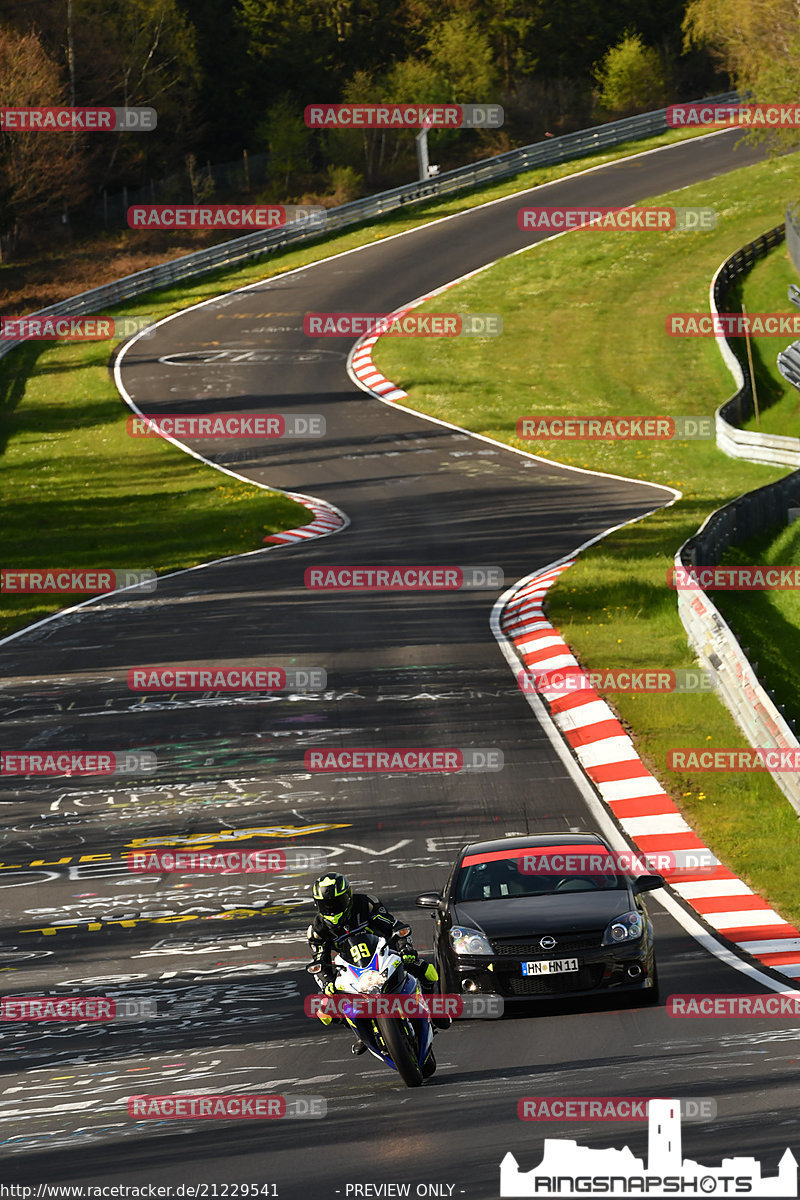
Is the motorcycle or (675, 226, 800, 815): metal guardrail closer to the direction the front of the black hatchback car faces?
the motorcycle

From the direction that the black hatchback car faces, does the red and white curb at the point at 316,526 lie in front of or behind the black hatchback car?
behind

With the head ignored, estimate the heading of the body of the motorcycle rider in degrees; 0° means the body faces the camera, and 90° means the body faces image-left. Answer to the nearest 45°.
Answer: approximately 0°

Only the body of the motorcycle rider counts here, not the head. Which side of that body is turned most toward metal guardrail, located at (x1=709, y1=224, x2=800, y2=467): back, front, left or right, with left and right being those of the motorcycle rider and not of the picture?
back

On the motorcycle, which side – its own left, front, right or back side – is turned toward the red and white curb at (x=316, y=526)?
back

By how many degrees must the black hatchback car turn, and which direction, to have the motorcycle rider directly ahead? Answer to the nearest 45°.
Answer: approximately 45° to its right

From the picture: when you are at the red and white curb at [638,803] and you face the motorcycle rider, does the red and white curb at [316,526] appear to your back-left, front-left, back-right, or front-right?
back-right

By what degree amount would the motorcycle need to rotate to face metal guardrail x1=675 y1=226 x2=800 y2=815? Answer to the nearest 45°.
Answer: approximately 180°

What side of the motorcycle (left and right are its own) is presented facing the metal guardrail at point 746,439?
back
